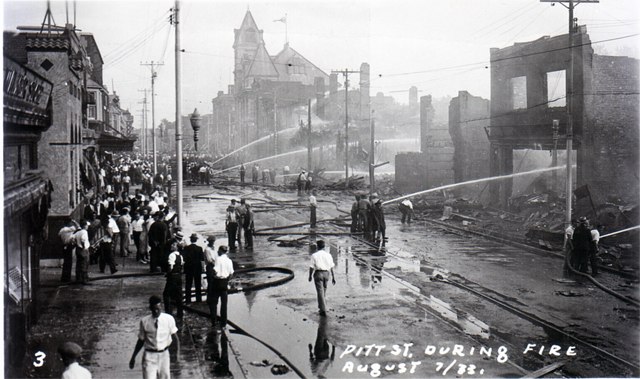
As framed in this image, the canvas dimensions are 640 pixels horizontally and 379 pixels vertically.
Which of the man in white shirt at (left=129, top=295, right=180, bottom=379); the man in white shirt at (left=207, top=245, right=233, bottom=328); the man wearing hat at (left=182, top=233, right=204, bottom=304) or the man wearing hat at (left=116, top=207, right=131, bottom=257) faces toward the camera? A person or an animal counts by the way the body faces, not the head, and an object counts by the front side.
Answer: the man in white shirt at (left=129, top=295, right=180, bottom=379)

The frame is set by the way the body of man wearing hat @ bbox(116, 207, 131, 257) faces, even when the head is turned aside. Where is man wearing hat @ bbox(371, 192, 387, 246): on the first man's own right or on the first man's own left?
on the first man's own right

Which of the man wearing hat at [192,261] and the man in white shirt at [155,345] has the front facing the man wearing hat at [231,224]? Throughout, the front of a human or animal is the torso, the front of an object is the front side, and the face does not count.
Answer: the man wearing hat at [192,261]

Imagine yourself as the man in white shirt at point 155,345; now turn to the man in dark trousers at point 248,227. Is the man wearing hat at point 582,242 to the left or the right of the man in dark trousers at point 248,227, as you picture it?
right

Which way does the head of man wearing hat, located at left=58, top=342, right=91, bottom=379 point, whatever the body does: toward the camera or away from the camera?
away from the camera

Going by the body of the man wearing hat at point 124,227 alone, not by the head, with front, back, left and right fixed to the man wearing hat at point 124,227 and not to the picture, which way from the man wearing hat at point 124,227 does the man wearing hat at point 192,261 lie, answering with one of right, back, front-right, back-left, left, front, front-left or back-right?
back

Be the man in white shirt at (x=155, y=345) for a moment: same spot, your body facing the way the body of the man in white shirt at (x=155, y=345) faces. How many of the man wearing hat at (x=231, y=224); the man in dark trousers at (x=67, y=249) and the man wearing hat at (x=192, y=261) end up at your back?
3

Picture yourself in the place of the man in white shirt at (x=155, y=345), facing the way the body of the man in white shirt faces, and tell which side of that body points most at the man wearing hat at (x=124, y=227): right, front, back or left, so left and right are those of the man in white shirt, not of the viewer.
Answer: back

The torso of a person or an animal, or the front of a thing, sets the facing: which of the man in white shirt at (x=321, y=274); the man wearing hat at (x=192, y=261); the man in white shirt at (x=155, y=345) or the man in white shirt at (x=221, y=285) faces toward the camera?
the man in white shirt at (x=155, y=345)

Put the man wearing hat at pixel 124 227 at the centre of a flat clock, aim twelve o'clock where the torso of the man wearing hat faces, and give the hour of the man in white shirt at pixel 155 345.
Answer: The man in white shirt is roughly at 6 o'clock from the man wearing hat.

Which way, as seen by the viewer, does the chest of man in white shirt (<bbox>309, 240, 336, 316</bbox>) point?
away from the camera

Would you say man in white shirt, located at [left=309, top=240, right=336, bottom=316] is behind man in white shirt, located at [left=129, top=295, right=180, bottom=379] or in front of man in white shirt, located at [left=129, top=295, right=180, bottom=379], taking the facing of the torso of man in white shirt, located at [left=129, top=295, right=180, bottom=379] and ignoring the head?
behind

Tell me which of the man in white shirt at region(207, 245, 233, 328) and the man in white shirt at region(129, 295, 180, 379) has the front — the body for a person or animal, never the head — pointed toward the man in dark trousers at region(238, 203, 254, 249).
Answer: the man in white shirt at region(207, 245, 233, 328)

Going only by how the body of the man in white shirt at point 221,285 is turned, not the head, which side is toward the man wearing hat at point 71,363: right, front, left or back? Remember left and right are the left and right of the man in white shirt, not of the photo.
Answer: back
